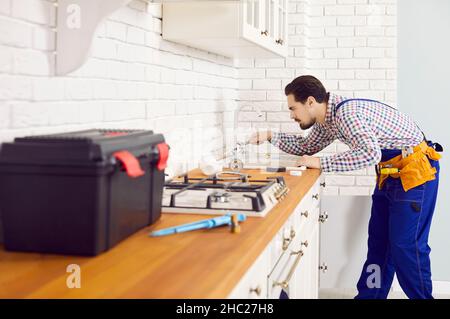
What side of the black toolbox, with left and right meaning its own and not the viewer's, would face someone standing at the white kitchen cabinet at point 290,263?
left

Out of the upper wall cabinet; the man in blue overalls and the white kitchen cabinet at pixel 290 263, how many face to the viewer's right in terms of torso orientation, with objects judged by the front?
2

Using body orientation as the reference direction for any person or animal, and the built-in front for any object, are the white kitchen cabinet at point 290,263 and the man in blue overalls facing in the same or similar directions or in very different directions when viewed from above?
very different directions

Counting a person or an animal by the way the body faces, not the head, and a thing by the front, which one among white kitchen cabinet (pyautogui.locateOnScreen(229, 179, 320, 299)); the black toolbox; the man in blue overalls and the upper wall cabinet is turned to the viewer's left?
the man in blue overalls

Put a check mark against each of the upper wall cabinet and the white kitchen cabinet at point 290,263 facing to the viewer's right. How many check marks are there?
2

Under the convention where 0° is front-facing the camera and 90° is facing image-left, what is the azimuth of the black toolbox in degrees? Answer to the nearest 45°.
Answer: approximately 315°

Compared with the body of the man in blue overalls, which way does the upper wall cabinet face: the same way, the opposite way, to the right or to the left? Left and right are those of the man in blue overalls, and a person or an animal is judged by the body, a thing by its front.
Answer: the opposite way

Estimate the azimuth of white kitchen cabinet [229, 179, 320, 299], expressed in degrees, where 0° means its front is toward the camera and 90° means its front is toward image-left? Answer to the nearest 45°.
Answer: approximately 270°

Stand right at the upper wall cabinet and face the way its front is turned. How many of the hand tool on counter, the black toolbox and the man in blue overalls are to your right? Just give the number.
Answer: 2

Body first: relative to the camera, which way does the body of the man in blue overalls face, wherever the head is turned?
to the viewer's left

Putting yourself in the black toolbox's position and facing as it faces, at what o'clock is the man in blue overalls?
The man in blue overalls is roughly at 9 o'clock from the black toolbox.

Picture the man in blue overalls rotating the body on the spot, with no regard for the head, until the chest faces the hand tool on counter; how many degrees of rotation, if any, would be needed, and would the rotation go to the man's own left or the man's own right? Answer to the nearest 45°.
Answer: approximately 90° to the man's own left

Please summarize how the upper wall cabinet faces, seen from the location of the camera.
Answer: facing to the right of the viewer

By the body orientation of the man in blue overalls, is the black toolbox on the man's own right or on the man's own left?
on the man's own left

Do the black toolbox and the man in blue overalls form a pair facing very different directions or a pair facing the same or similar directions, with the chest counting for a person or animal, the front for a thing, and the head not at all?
very different directions

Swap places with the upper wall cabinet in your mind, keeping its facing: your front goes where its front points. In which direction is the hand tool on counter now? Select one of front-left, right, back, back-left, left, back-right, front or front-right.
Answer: right

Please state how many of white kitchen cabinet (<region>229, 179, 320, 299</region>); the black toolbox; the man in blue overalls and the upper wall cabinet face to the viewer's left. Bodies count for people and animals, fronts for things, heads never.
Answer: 1
